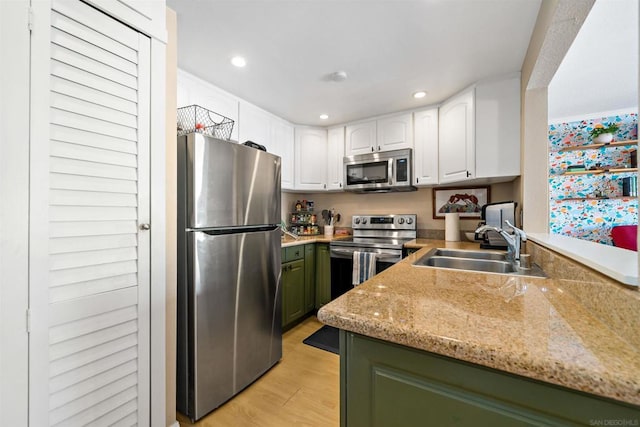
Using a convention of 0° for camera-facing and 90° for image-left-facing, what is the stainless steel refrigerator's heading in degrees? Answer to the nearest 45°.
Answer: approximately 315°

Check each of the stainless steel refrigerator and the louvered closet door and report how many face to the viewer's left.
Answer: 0

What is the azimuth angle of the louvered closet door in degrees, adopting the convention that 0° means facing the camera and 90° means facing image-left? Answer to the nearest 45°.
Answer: approximately 315°

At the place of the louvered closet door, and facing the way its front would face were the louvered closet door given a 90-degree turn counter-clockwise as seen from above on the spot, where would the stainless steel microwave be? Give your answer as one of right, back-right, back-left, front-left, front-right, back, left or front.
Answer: front-right

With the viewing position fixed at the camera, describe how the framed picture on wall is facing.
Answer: facing the viewer

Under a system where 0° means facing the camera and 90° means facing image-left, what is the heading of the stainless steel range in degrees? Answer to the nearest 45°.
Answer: approximately 0°

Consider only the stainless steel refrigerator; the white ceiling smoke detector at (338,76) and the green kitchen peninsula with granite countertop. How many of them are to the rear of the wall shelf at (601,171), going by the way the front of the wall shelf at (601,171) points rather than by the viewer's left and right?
0

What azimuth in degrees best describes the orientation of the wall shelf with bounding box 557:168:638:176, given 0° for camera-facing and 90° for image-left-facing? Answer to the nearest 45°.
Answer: approximately 0°

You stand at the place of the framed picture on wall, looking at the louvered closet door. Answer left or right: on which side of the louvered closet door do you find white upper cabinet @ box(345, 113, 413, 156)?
right

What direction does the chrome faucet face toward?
to the viewer's left
